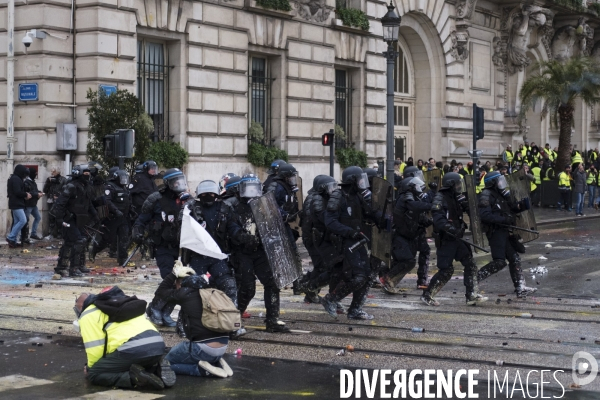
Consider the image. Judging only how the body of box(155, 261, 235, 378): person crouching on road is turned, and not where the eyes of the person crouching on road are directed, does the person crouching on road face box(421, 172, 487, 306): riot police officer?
no

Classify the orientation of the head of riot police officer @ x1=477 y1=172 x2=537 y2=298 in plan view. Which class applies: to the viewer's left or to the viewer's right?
to the viewer's right

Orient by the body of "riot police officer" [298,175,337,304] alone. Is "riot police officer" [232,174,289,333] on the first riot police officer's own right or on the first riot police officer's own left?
on the first riot police officer's own right

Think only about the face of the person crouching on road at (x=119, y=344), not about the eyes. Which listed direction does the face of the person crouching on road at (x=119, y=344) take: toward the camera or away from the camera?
away from the camera

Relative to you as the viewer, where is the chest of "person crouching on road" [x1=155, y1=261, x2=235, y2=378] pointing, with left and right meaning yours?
facing away from the viewer and to the left of the viewer

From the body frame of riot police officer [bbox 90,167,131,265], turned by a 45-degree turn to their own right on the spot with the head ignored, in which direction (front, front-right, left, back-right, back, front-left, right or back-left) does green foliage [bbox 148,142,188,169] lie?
back

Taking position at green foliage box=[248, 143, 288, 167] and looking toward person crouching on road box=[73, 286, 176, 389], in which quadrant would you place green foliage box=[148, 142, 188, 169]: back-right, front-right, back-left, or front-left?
front-right

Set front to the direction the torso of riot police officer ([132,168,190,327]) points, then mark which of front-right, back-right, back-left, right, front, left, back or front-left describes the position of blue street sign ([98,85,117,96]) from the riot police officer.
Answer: back-left

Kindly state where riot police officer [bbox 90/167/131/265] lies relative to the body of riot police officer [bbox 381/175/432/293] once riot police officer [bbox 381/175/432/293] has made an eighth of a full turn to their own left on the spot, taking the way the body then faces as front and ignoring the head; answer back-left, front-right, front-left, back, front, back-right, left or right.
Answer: left

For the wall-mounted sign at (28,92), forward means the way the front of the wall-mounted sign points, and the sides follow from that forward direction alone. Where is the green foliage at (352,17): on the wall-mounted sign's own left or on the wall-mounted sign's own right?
on the wall-mounted sign's own left

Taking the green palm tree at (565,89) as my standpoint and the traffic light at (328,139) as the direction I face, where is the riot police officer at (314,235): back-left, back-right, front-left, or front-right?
front-left

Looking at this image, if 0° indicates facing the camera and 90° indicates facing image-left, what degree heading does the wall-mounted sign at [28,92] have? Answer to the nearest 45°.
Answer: approximately 0°

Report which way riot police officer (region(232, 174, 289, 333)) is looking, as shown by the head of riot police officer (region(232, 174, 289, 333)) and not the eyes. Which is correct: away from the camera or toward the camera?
toward the camera
